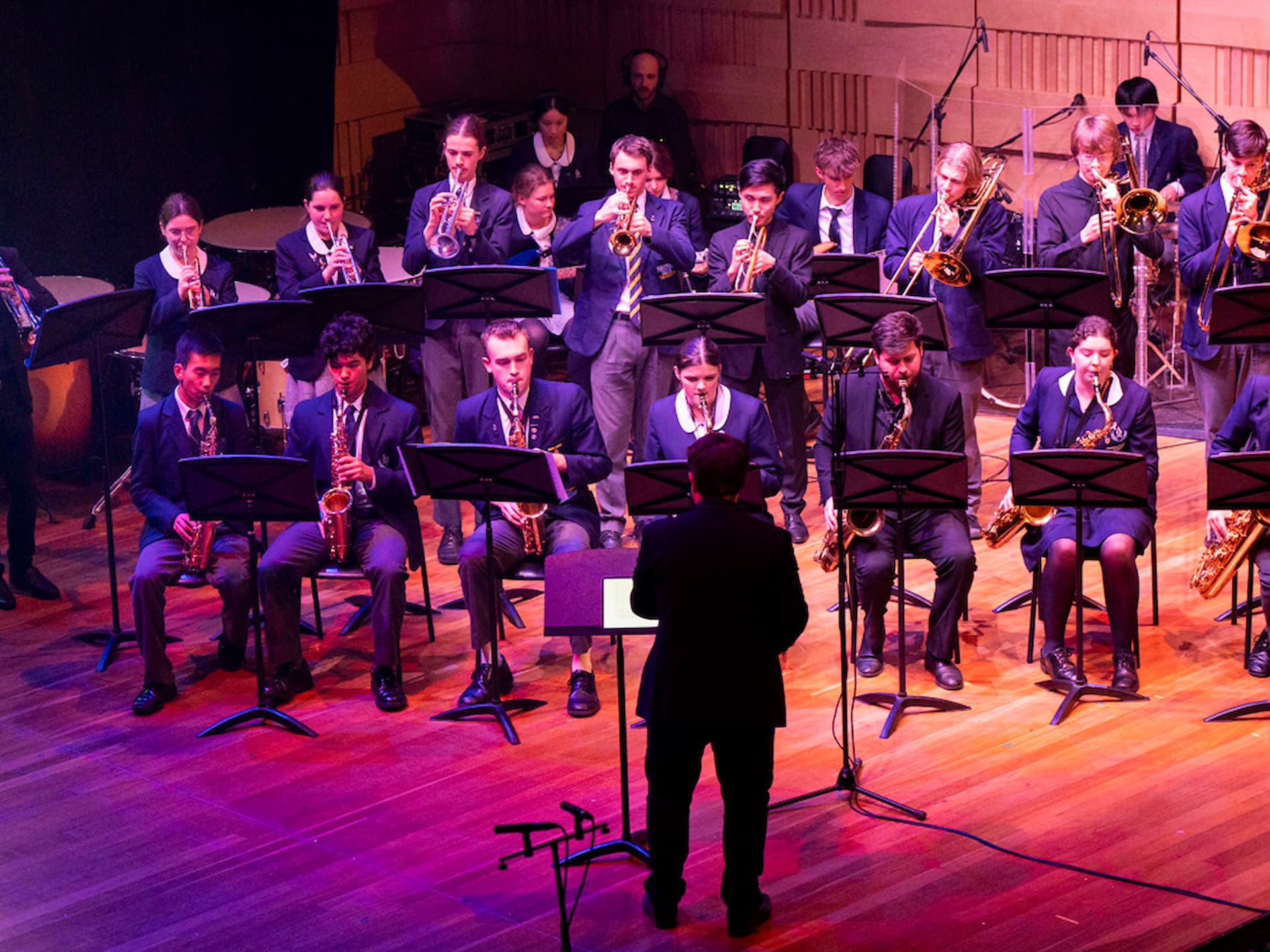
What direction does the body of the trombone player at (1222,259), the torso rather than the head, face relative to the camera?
toward the camera

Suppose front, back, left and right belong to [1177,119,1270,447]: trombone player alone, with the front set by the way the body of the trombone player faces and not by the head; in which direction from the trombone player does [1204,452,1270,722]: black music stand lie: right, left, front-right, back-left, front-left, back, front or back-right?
front

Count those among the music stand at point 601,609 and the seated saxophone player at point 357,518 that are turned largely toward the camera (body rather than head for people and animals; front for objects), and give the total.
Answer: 2

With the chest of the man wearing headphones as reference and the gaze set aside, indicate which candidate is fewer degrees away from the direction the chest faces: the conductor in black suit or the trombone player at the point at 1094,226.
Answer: the conductor in black suit

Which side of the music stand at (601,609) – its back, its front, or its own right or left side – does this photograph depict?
front

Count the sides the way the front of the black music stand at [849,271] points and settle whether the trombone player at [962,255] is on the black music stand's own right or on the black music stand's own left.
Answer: on the black music stand's own right

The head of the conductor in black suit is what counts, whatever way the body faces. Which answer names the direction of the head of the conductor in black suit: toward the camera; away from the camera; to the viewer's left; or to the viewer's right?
away from the camera

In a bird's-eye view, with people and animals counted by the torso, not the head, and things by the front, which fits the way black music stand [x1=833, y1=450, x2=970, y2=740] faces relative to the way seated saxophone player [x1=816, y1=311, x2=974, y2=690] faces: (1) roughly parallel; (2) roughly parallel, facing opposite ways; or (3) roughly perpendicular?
roughly parallel, facing opposite ways

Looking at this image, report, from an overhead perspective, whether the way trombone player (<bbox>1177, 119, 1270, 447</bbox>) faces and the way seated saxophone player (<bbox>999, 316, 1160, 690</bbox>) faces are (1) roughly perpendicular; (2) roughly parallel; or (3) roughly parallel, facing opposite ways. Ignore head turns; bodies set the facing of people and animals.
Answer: roughly parallel

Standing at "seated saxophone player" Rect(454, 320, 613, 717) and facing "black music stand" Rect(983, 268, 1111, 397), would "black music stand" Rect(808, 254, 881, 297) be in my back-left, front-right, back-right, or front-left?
front-left

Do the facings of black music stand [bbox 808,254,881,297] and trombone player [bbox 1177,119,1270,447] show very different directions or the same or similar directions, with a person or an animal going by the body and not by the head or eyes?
very different directions

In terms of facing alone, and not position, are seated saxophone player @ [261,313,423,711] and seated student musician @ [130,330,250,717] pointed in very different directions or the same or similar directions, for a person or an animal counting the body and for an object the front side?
same or similar directions

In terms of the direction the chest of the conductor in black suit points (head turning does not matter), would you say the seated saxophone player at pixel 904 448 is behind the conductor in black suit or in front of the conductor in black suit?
in front

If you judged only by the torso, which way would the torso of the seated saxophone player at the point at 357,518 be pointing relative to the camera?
toward the camera

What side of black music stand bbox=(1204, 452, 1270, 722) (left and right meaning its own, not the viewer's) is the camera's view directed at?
back
